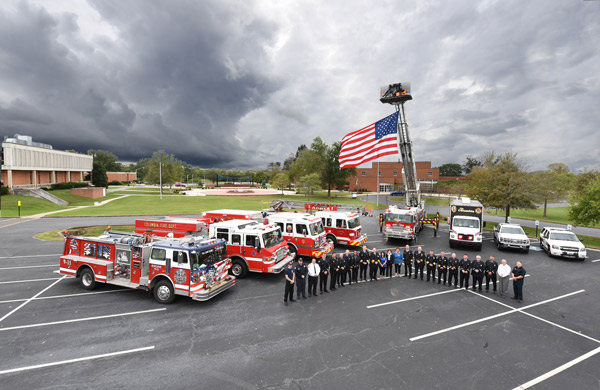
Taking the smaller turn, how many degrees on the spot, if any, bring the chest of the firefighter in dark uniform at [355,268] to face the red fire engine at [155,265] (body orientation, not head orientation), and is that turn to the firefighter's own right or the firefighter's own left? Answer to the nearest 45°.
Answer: approximately 45° to the firefighter's own right

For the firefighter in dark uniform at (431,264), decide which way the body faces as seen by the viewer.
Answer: toward the camera

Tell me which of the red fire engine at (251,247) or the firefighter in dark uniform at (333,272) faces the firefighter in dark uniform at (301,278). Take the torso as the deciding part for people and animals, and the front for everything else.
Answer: the red fire engine

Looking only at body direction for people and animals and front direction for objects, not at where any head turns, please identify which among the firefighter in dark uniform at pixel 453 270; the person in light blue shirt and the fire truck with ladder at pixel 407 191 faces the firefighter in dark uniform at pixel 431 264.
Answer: the fire truck with ladder

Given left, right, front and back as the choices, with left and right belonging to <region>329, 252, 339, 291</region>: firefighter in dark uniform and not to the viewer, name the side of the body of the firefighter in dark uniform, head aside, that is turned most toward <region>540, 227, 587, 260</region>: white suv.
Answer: left

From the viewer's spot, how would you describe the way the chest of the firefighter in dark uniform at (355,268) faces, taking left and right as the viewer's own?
facing the viewer

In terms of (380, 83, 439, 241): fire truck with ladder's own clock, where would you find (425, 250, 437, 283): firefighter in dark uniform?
The firefighter in dark uniform is roughly at 12 o'clock from the fire truck with ladder.

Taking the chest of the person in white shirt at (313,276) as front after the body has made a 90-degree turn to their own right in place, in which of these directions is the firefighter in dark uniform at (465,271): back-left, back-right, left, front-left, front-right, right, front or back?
back

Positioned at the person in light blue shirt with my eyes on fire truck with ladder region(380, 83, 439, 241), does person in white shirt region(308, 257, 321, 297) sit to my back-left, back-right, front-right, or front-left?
back-left

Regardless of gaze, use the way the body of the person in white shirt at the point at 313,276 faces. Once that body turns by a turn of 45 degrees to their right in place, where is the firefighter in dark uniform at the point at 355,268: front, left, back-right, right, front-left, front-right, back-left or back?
back

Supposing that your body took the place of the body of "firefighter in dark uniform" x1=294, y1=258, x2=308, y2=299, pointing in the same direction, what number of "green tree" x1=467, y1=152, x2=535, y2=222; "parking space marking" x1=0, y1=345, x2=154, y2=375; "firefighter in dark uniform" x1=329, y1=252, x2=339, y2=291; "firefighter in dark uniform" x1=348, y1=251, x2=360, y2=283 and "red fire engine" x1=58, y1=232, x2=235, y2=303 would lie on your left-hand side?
3

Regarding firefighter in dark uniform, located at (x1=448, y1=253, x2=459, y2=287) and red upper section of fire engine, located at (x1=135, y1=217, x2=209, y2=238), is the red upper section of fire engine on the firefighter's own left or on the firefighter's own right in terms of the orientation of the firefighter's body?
on the firefighter's own right

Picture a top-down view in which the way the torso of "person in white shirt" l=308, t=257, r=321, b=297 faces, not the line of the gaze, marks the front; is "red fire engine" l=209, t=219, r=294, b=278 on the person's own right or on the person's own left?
on the person's own right

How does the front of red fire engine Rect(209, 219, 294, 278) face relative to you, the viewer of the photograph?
facing the viewer and to the right of the viewer

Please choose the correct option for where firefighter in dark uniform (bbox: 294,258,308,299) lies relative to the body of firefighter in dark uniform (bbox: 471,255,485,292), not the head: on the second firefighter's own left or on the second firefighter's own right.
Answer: on the second firefighter's own right

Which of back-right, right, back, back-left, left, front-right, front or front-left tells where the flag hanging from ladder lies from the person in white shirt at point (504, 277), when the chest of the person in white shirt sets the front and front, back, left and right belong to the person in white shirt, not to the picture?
right

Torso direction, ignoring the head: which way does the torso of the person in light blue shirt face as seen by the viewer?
toward the camera

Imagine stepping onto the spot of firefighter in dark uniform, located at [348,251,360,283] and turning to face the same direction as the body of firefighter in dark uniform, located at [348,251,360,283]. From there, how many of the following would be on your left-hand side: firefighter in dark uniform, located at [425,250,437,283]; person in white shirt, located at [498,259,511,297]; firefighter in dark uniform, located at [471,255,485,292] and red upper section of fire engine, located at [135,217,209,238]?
3

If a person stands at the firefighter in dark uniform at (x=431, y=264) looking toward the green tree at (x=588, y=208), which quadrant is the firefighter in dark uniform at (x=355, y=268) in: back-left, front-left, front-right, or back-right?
back-left

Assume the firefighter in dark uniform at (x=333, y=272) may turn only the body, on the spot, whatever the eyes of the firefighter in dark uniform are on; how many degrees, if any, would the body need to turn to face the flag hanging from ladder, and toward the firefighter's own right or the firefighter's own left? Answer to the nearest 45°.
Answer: approximately 135° to the firefighter's own left

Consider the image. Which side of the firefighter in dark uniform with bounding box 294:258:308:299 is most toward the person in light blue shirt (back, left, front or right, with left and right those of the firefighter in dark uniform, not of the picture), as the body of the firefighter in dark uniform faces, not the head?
left
